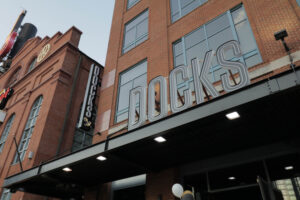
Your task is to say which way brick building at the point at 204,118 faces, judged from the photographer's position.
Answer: facing the viewer and to the left of the viewer

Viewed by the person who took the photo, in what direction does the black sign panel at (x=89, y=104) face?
facing the viewer and to the right of the viewer

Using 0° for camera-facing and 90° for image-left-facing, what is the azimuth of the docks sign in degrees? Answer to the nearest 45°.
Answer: approximately 45°

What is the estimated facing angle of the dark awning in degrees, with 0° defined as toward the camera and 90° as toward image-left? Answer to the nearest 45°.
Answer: approximately 45°

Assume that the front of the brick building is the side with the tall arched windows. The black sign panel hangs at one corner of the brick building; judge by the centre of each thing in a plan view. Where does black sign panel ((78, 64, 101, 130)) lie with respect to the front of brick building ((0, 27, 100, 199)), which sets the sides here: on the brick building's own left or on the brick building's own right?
on the brick building's own left

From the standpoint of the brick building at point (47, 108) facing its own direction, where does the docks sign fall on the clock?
The docks sign is roughly at 10 o'clock from the brick building.

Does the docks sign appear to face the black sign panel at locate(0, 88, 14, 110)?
no

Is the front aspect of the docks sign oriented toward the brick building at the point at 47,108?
no

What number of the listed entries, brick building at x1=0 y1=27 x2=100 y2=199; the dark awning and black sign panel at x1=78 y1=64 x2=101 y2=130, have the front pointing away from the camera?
0

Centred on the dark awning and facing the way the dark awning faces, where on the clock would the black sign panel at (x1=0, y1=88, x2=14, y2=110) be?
The black sign panel is roughly at 3 o'clock from the dark awning.
